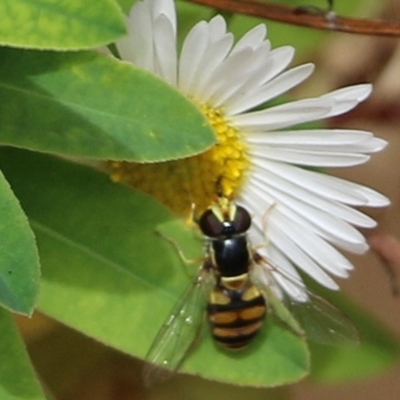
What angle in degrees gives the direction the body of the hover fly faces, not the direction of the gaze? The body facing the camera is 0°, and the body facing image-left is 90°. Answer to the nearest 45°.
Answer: approximately 180°
